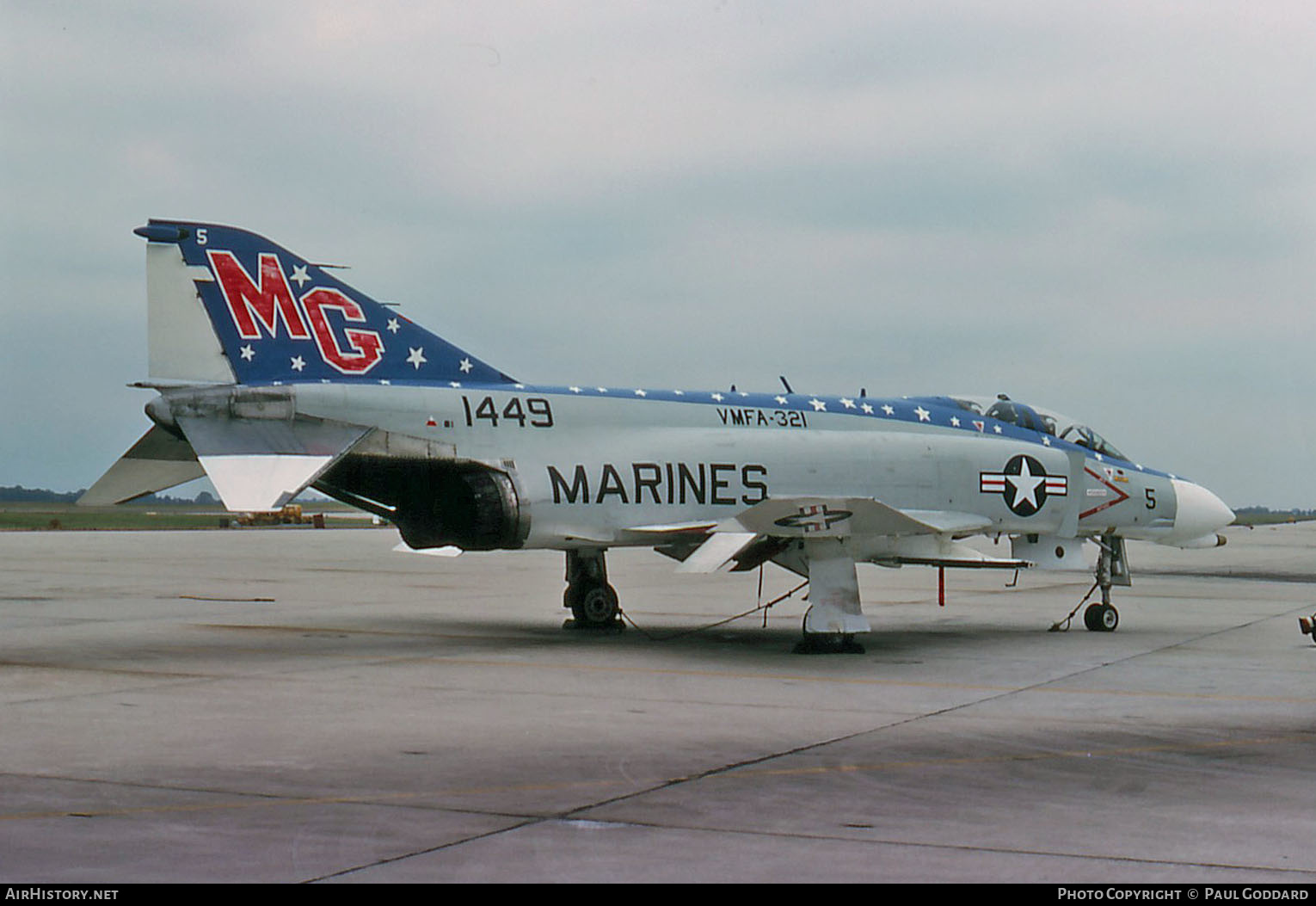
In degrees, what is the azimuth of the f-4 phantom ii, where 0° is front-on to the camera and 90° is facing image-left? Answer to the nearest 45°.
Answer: approximately 225°
